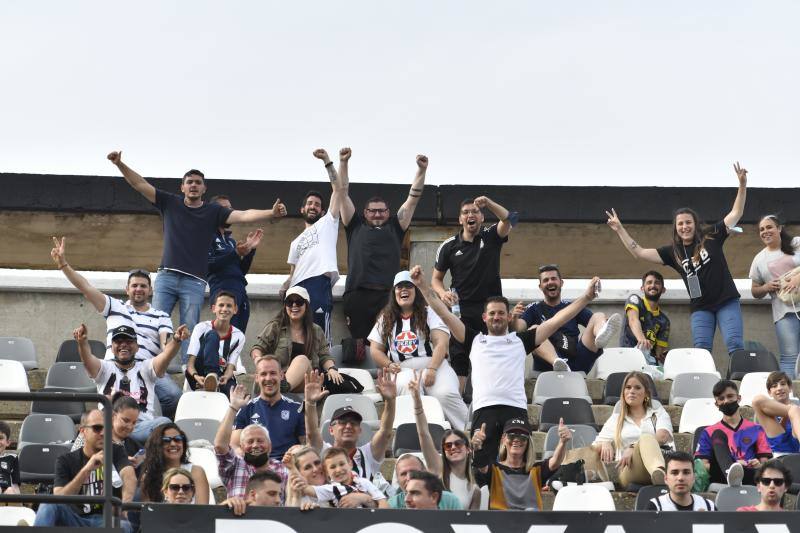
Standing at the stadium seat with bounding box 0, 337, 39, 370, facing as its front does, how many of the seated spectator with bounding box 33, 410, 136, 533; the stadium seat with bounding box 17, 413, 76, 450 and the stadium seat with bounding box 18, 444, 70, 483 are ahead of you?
3

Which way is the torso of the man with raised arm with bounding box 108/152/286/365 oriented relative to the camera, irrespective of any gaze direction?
toward the camera

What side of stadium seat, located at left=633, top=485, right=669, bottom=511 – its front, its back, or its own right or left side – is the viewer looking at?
front

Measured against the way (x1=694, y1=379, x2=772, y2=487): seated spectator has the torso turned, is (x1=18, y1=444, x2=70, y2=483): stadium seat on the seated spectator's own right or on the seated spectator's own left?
on the seated spectator's own right

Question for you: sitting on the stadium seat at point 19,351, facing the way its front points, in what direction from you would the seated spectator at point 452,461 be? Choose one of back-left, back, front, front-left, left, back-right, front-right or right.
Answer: front-left

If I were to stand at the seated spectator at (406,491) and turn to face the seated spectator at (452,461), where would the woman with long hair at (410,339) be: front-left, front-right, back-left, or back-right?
front-left

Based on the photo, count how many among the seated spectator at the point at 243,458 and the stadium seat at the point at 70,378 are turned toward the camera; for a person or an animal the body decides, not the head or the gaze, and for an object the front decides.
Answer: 2

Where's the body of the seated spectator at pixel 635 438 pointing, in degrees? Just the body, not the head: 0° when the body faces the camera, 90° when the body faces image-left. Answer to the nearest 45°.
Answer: approximately 0°

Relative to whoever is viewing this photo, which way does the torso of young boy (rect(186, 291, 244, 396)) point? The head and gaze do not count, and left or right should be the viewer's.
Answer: facing the viewer

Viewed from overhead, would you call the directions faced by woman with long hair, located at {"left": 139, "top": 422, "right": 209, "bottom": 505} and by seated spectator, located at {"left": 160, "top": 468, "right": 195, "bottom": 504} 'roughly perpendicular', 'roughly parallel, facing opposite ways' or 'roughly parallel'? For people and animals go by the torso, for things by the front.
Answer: roughly parallel

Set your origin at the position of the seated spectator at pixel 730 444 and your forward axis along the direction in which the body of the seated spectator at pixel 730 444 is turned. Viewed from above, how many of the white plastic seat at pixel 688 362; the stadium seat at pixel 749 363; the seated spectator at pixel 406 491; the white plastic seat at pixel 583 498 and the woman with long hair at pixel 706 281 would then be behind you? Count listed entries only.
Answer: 3

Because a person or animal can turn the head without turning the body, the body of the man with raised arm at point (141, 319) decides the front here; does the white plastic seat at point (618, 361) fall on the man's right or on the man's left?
on the man's left

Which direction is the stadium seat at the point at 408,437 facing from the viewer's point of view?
toward the camera
